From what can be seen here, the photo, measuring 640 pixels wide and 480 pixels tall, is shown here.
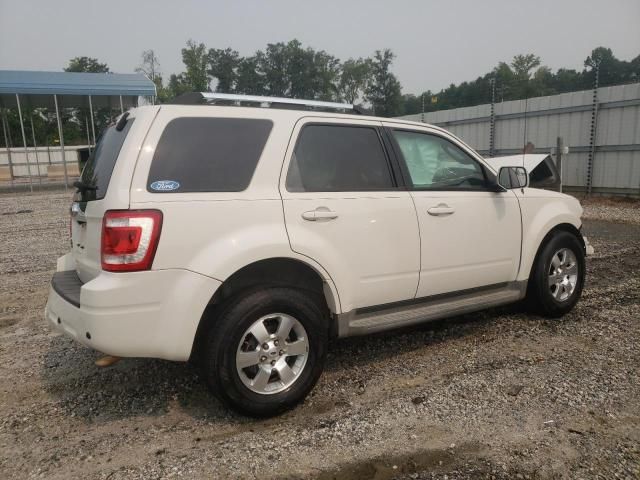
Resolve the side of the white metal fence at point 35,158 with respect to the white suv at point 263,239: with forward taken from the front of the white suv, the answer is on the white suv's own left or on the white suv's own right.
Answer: on the white suv's own left

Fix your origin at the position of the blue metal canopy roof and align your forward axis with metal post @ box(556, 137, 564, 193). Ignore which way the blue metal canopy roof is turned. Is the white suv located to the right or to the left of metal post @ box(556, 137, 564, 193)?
right

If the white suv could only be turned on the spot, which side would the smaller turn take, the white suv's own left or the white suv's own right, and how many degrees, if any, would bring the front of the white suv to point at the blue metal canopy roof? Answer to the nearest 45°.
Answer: approximately 90° to the white suv's own left

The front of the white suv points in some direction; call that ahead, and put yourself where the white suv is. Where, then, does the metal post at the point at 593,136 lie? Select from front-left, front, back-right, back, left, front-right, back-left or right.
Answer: front

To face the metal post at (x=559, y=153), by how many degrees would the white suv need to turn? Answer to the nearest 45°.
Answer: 0° — it already faces it

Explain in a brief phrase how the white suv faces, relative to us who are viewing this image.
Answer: facing away from the viewer and to the right of the viewer

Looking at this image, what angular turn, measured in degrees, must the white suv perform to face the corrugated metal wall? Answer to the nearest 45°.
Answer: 0° — it already faces it

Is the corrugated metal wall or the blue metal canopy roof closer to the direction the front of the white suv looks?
the corrugated metal wall
